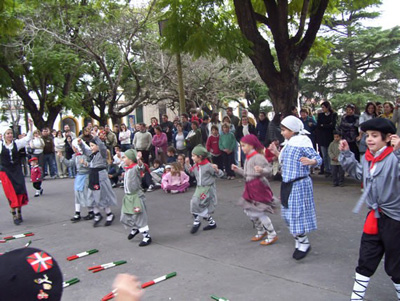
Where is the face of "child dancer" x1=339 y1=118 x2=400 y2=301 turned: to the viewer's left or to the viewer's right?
to the viewer's left

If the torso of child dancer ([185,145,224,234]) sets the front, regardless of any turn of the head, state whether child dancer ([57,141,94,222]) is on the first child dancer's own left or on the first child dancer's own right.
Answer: on the first child dancer's own right

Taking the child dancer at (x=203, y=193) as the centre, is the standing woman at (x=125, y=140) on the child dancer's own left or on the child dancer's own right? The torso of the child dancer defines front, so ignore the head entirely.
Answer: on the child dancer's own right

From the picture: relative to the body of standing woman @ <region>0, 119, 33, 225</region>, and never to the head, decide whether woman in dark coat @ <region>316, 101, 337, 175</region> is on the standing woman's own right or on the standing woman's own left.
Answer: on the standing woman's own left

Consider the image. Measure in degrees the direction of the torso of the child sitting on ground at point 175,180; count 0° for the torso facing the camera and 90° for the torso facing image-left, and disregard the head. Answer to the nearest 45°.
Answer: approximately 0°

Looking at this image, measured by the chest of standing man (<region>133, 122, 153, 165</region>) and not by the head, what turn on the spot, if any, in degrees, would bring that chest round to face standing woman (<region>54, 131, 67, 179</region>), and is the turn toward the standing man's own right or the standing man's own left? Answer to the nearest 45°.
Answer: approximately 135° to the standing man's own right

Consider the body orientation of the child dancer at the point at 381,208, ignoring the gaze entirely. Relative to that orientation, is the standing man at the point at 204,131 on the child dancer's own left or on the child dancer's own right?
on the child dancer's own right

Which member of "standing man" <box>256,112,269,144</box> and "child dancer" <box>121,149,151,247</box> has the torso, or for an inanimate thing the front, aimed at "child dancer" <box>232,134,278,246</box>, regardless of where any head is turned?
the standing man

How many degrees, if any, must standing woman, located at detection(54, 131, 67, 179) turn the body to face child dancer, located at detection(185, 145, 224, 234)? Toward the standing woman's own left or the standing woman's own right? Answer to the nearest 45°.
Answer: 0° — they already face them

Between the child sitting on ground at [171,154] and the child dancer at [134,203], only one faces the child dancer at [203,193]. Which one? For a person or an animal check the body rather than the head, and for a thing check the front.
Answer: the child sitting on ground

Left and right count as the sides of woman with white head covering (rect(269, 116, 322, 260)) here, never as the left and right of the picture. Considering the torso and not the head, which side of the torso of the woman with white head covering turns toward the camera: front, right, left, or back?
left
